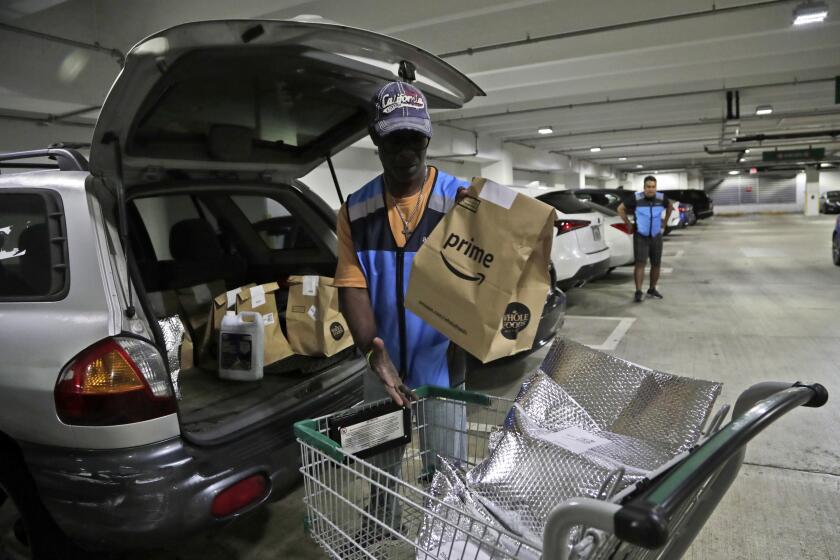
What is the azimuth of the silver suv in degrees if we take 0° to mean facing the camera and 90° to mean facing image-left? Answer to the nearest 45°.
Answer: approximately 135°

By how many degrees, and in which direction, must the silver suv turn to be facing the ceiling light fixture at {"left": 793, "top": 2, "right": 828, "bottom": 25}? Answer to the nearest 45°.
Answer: approximately 90° to its right

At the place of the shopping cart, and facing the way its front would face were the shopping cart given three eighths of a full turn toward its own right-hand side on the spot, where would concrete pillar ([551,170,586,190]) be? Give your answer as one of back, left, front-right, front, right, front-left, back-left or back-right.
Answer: left

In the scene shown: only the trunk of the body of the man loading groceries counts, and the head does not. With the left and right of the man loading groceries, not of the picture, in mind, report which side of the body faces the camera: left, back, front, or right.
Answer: front

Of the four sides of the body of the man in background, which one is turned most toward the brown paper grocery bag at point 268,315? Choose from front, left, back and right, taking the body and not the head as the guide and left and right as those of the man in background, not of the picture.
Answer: front

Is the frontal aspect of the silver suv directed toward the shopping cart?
no

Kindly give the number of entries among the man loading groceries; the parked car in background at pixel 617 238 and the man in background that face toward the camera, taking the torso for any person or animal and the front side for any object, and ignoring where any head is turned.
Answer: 2

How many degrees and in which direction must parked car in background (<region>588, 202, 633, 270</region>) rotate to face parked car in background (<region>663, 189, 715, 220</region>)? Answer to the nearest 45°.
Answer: approximately 45° to its right

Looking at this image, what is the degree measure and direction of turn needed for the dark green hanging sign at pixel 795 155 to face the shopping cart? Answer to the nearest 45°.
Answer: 0° — it already faces it

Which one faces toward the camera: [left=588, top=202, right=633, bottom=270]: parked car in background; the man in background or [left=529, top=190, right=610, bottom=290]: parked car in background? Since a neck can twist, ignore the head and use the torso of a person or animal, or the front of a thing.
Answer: the man in background

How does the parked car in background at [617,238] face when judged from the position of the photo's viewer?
facing away from the viewer and to the left of the viewer

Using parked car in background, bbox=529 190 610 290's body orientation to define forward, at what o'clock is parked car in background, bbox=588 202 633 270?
parked car in background, bbox=588 202 633 270 is roughly at 2 o'clock from parked car in background, bbox=529 190 610 290.

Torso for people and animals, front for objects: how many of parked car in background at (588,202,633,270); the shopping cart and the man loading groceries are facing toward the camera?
1

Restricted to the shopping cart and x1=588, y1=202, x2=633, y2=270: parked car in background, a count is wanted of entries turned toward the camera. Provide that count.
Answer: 0

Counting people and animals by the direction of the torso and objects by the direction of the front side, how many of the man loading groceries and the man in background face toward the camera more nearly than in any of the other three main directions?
2

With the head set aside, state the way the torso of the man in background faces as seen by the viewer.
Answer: toward the camera
